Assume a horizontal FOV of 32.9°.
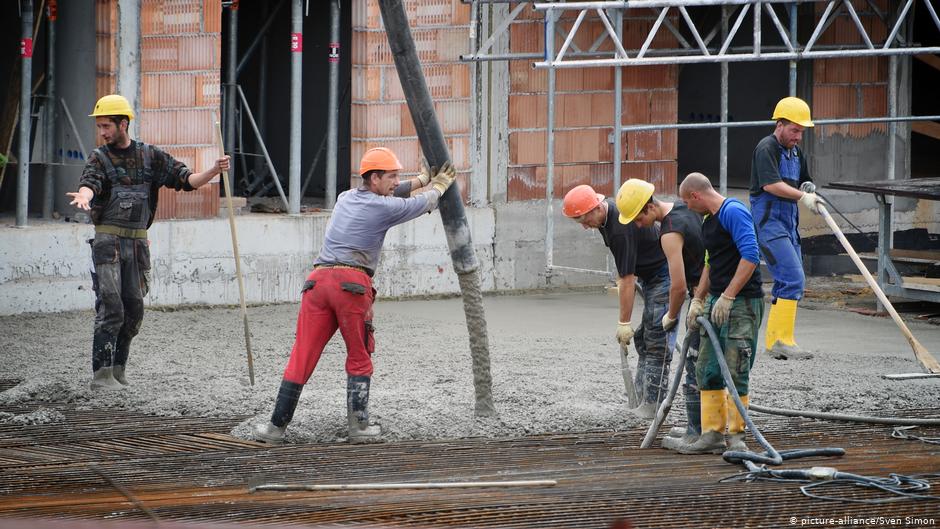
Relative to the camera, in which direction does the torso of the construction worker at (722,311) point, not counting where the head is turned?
to the viewer's left

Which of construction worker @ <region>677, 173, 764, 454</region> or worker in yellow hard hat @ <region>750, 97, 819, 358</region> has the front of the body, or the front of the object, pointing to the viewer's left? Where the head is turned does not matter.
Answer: the construction worker

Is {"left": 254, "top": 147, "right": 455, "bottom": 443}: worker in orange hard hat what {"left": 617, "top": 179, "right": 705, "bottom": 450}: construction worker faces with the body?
yes

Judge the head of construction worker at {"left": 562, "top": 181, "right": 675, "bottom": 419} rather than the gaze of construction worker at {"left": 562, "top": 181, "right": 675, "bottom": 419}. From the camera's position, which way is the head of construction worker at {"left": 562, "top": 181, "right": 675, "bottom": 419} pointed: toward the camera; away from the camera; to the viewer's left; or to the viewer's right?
to the viewer's left

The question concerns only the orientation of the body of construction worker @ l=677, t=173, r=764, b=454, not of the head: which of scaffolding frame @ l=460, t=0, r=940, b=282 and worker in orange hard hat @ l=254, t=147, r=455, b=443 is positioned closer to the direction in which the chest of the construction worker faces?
the worker in orange hard hat

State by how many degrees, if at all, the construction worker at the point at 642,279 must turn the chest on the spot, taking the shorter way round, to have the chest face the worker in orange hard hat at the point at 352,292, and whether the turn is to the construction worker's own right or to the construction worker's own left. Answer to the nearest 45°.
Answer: approximately 45° to the construction worker's own left

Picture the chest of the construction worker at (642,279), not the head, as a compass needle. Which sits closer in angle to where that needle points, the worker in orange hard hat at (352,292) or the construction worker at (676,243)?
the worker in orange hard hat

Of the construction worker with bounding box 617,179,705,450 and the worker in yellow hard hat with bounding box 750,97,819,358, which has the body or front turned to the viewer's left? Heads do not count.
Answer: the construction worker

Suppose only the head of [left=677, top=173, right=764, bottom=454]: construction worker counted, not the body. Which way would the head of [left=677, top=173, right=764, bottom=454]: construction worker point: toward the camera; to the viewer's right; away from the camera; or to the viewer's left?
to the viewer's left

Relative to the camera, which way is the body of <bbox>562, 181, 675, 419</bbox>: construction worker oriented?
to the viewer's left

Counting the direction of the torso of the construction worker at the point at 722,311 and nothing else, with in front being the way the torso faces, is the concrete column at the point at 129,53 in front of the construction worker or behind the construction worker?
in front

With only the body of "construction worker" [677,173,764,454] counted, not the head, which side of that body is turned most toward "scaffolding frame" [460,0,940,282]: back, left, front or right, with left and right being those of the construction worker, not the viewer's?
right

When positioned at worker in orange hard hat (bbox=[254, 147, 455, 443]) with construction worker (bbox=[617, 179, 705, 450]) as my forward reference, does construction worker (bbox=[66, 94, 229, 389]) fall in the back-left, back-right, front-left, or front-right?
back-left

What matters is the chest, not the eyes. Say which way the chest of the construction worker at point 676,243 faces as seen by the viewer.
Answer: to the viewer's left

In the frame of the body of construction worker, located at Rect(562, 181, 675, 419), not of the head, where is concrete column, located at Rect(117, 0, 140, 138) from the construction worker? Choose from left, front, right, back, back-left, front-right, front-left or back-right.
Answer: front-right

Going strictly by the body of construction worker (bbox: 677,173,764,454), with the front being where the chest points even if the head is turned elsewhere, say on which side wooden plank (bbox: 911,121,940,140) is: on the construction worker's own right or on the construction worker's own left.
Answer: on the construction worker's own right
